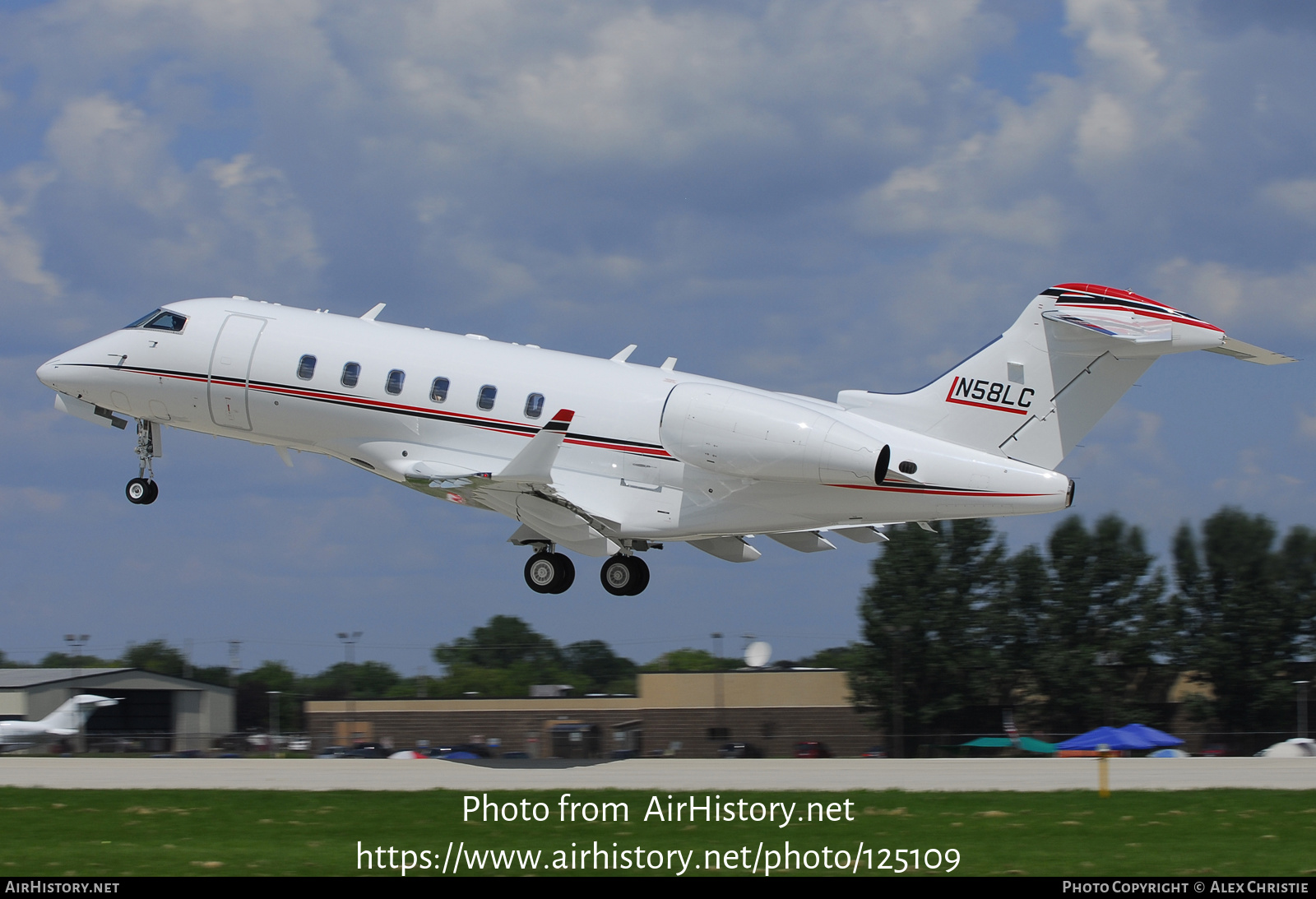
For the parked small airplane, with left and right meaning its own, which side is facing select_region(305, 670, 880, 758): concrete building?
back

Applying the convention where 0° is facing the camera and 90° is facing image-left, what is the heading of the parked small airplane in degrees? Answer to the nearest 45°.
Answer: approximately 90°

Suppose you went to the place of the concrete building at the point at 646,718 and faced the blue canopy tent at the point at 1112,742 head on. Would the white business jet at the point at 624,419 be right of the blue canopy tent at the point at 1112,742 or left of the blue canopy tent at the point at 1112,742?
right

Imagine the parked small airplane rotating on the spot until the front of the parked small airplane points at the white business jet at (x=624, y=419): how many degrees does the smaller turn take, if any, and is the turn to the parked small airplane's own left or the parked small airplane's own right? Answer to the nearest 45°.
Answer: approximately 90° to the parked small airplane's own left

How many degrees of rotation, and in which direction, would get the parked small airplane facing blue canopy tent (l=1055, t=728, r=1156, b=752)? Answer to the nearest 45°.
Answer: approximately 135° to its left

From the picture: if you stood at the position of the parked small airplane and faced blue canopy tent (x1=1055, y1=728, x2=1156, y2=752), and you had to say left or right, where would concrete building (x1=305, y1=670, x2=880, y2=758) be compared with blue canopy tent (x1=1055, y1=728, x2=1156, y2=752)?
left
